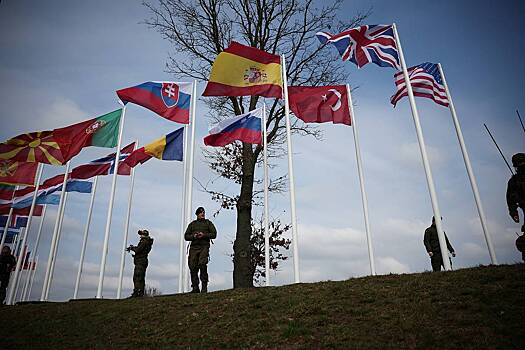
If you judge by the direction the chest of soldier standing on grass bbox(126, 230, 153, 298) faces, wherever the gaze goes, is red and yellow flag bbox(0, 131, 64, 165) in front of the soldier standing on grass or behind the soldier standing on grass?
in front

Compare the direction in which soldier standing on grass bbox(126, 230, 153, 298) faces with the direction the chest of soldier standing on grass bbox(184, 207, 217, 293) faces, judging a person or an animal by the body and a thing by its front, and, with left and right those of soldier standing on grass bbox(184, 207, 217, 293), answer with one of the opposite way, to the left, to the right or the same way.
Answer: to the right

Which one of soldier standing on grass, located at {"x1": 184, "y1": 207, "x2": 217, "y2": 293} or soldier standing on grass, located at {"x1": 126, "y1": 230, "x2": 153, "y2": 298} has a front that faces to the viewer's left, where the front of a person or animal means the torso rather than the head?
soldier standing on grass, located at {"x1": 126, "y1": 230, "x2": 153, "y2": 298}

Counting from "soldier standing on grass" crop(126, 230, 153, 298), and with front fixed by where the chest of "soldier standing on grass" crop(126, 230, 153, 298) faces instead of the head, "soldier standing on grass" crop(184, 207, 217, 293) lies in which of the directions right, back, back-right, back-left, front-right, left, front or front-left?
back-left

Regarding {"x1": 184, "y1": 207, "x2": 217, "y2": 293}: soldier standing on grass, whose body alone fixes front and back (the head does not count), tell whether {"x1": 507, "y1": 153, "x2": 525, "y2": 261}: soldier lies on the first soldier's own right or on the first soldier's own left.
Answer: on the first soldier's own left

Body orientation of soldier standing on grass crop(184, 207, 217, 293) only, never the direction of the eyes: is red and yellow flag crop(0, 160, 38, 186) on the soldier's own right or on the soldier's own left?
on the soldier's own right

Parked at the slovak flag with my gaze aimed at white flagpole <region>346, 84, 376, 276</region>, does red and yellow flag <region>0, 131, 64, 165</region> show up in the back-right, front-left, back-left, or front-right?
back-left

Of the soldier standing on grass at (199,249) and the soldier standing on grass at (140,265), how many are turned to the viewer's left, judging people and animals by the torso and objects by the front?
1

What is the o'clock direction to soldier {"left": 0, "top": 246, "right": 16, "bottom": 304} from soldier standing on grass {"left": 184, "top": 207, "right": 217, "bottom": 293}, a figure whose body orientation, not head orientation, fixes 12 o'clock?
The soldier is roughly at 4 o'clock from the soldier standing on grass.

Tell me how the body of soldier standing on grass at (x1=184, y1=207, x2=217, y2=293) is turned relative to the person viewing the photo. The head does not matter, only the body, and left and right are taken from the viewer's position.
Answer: facing the viewer

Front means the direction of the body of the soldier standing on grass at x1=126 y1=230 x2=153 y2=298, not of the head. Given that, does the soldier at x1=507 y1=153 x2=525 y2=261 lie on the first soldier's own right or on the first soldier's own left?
on the first soldier's own left

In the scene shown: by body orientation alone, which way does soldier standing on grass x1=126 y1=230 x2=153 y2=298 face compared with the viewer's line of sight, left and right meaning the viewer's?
facing to the left of the viewer
